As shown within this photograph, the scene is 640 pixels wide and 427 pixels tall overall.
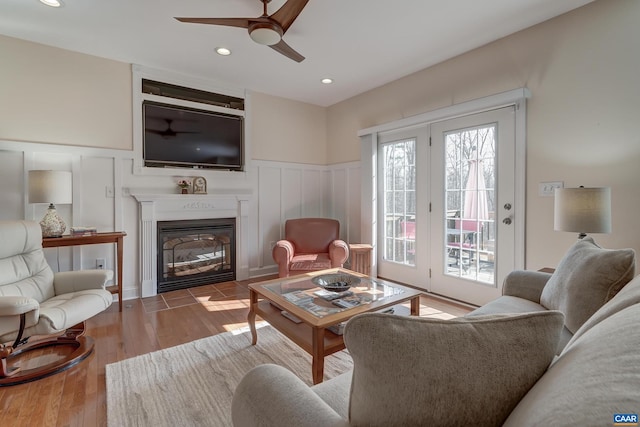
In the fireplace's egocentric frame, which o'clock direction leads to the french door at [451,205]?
The french door is roughly at 10 o'clock from the fireplace.

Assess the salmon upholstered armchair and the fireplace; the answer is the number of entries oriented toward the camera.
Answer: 2

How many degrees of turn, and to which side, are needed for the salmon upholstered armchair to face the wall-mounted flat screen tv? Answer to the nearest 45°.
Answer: approximately 90° to its right

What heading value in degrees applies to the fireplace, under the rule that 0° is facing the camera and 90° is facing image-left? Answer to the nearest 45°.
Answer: approximately 0°

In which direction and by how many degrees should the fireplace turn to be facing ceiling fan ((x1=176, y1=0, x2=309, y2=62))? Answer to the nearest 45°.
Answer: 0° — it already faces it

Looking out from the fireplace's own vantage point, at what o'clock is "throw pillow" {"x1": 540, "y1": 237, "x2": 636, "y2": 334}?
The throw pillow is roughly at 11 o'clock from the fireplace.

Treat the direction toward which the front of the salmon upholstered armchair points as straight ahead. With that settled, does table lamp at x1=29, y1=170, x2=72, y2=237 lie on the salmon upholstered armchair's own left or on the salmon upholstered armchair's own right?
on the salmon upholstered armchair's own right

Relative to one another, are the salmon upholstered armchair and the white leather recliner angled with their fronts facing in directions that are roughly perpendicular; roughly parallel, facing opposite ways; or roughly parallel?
roughly perpendicular

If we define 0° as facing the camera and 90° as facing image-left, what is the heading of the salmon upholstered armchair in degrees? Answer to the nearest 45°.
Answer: approximately 0°

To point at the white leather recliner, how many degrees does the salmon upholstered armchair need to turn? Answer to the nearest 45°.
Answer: approximately 45° to its right

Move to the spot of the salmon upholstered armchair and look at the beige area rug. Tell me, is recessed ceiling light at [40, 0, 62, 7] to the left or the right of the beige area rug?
right
